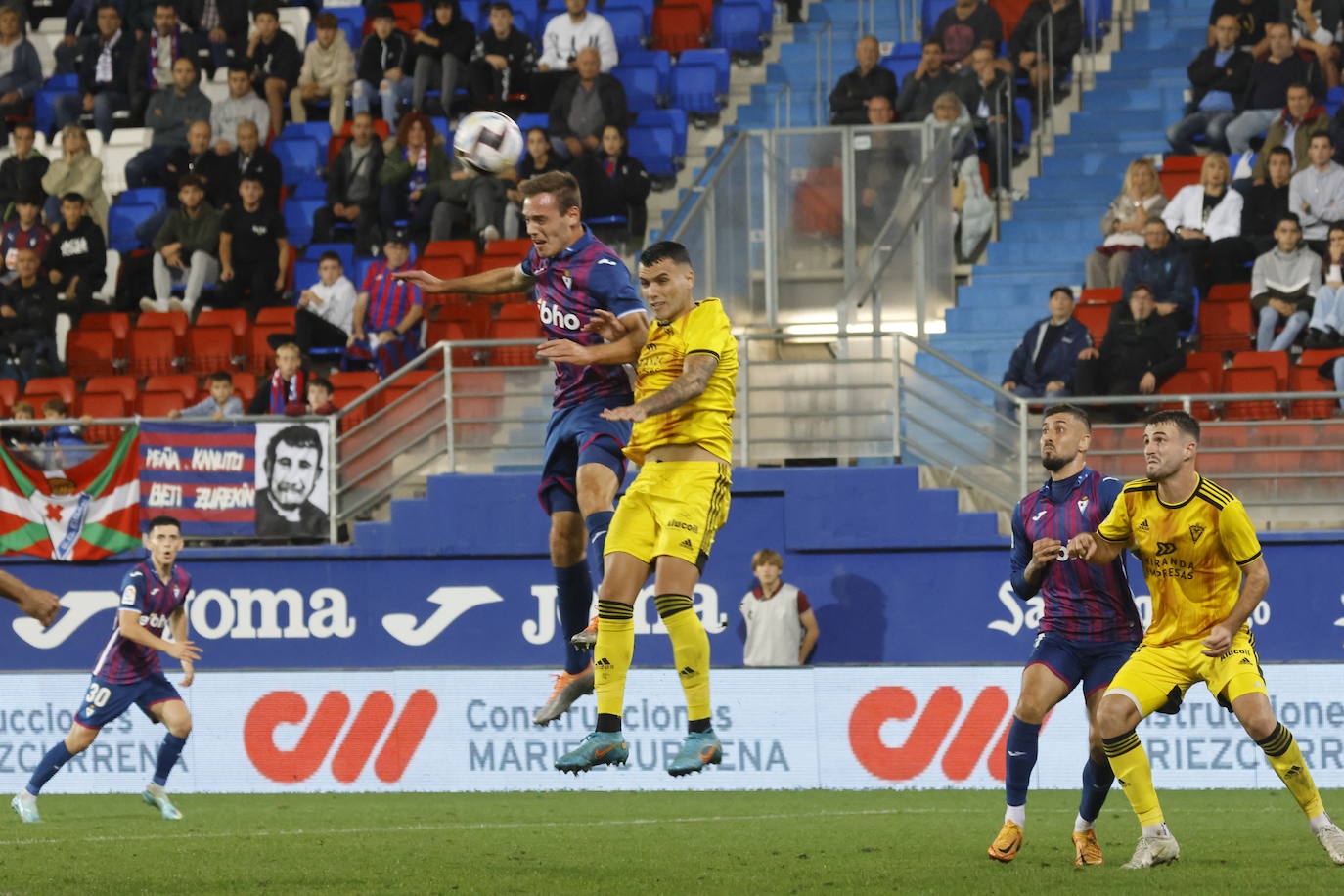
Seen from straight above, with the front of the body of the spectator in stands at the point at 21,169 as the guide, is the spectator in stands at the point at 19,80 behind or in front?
behind

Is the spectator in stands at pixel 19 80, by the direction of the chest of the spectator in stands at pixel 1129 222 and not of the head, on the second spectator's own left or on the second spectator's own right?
on the second spectator's own right

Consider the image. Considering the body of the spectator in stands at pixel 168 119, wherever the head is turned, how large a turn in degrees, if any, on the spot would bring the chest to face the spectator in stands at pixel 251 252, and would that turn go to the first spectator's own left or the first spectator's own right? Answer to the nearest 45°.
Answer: approximately 45° to the first spectator's own left

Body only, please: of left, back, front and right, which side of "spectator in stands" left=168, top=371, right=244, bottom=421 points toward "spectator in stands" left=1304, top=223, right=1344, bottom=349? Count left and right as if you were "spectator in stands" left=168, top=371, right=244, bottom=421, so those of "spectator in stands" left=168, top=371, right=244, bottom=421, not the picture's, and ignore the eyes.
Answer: left

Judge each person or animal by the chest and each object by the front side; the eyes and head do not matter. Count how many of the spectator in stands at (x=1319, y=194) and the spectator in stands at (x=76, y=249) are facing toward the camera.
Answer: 2

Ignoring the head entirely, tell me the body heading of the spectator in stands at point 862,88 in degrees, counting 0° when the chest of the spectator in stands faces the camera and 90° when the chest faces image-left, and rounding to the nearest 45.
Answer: approximately 0°

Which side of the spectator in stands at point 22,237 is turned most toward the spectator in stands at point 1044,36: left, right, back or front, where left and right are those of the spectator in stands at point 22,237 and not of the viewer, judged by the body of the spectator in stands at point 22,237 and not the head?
left

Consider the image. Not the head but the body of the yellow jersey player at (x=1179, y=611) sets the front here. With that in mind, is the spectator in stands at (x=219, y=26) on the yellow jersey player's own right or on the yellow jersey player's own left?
on the yellow jersey player's own right

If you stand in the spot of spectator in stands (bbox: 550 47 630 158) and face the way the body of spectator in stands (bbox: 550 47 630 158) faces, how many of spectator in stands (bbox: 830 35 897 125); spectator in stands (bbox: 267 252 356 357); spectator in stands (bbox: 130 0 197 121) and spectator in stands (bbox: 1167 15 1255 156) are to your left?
2

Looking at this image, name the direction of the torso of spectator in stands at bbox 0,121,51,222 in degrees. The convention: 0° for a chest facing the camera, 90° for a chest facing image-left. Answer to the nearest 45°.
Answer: approximately 0°
